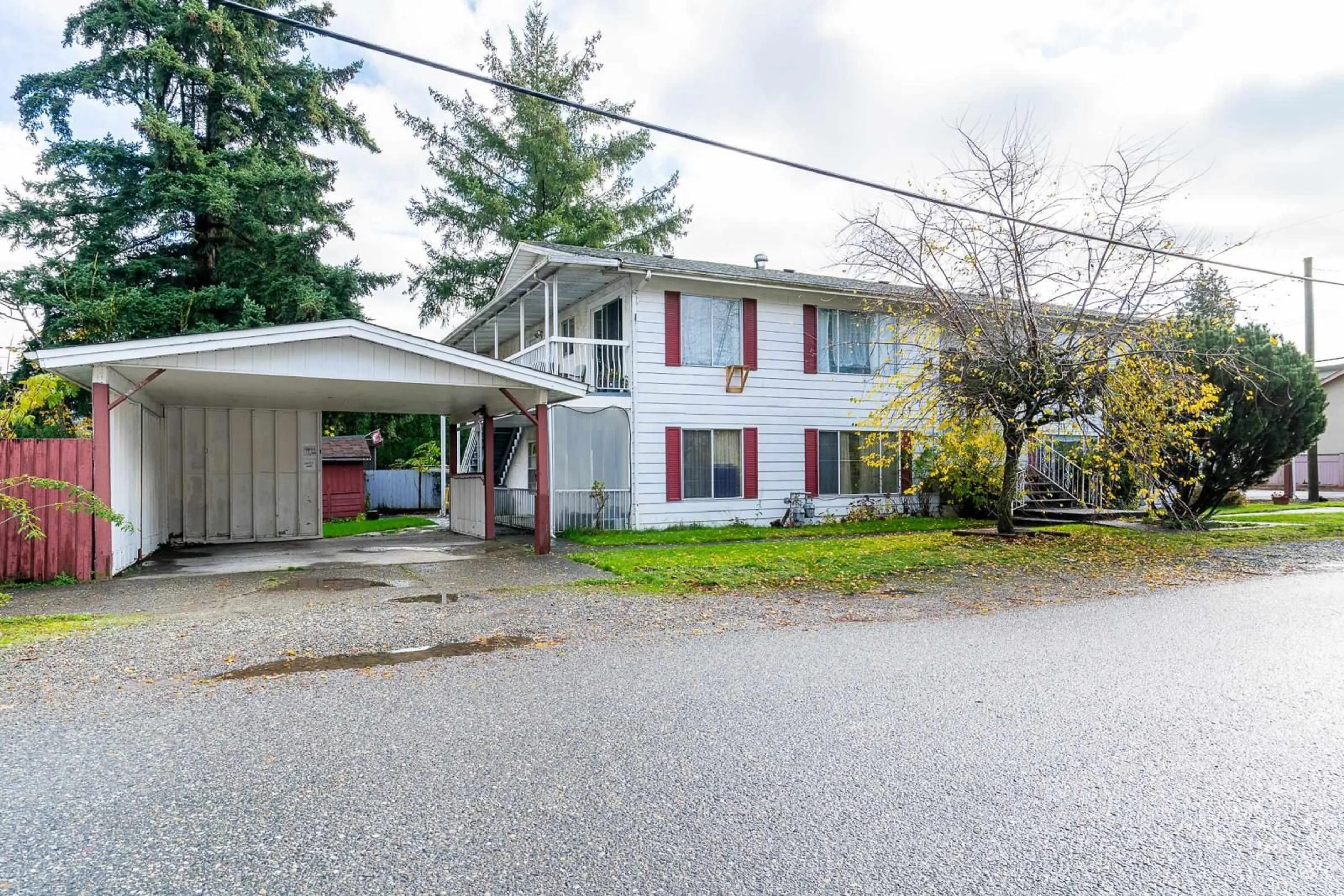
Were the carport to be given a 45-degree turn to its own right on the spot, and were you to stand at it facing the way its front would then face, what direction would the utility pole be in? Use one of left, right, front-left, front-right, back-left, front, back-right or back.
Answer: back-left

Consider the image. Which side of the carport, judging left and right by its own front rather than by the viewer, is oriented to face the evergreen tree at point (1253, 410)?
left

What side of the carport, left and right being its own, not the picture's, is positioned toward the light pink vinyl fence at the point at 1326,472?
left

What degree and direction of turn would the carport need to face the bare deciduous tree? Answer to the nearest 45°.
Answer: approximately 45° to its left

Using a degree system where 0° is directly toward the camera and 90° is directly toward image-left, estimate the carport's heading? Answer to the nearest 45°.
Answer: approximately 0°

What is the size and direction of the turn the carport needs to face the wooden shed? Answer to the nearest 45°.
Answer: approximately 180°

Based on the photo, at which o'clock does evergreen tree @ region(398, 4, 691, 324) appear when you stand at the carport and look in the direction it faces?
The evergreen tree is roughly at 7 o'clock from the carport.
